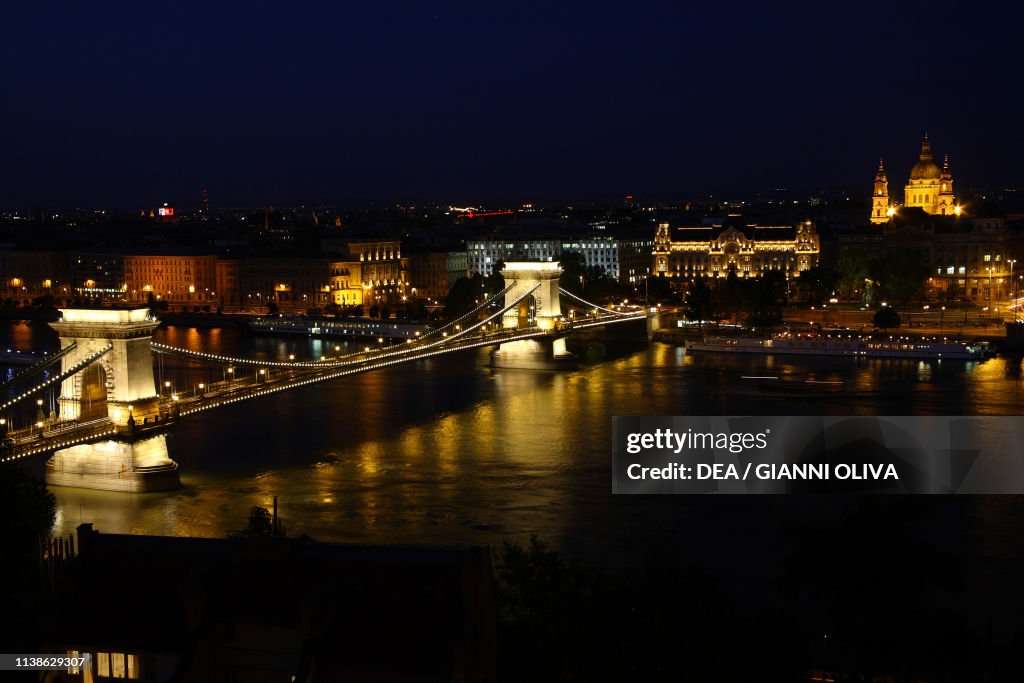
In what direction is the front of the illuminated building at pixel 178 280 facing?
toward the camera

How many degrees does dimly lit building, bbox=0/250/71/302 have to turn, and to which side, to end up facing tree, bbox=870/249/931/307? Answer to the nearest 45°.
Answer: approximately 45° to its left

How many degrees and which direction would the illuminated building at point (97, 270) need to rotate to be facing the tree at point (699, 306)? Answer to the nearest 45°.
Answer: approximately 45° to its left

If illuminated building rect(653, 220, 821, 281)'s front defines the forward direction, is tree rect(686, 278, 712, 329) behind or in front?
in front

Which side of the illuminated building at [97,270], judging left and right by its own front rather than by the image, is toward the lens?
front

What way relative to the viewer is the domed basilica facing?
toward the camera

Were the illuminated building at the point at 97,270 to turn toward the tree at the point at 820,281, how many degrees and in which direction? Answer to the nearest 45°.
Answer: approximately 45° to its left

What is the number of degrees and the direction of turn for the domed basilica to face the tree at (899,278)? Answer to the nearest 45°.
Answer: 0° — it already faces it

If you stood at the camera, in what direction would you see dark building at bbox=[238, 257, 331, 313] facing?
facing the viewer

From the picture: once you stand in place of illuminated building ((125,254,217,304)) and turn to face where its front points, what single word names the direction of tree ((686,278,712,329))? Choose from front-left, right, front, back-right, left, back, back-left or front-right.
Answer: front-left

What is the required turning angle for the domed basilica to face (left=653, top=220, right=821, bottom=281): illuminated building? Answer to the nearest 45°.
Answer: approximately 45° to its right

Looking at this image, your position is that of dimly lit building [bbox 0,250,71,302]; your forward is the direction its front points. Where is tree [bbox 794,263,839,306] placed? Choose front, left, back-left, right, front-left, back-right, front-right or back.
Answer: front-left

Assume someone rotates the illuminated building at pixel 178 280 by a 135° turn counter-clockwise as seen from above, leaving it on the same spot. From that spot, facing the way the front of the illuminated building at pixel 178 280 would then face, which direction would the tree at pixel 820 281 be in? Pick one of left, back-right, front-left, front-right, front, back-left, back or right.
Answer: right

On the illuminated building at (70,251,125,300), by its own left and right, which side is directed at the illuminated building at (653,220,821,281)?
left

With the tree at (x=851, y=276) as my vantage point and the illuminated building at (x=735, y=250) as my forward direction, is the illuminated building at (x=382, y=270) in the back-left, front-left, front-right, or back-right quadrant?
front-left
